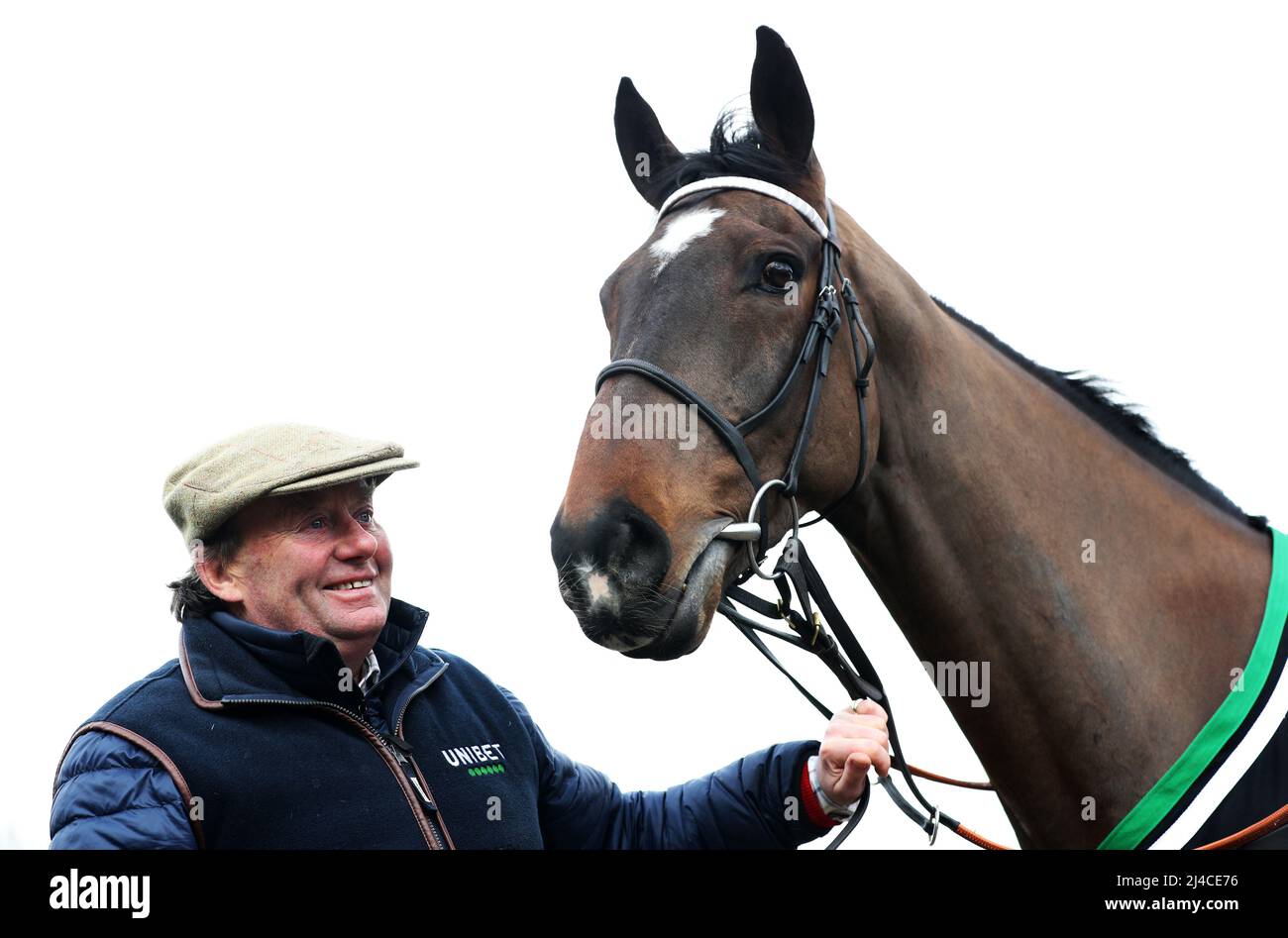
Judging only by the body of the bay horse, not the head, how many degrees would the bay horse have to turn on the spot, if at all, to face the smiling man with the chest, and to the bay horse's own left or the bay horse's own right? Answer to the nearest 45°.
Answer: approximately 45° to the bay horse's own right

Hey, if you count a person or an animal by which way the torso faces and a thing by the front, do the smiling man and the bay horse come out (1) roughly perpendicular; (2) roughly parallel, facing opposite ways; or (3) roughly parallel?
roughly perpendicular

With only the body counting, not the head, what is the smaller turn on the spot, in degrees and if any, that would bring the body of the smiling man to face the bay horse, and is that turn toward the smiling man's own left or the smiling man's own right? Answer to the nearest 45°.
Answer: approximately 45° to the smiling man's own left

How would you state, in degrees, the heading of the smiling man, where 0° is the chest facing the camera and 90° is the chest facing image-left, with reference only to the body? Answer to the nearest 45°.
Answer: approximately 315°
